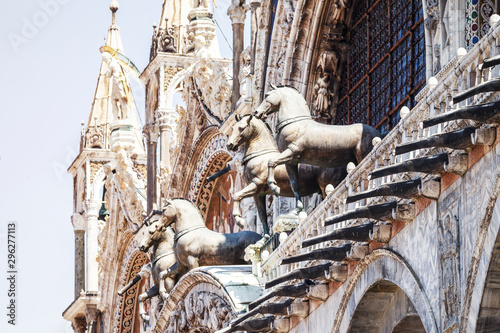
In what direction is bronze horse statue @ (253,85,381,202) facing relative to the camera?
to the viewer's left

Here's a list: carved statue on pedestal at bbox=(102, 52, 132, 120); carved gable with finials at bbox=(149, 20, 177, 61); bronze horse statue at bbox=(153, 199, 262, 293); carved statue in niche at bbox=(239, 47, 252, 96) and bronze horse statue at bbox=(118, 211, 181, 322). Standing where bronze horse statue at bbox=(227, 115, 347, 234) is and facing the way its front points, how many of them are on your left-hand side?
0

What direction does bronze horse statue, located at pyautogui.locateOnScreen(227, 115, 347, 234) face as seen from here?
to the viewer's left

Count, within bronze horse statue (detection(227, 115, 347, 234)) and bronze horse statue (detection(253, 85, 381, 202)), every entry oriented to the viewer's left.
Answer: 2

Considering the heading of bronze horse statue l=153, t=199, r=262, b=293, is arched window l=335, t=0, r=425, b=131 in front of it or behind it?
behind

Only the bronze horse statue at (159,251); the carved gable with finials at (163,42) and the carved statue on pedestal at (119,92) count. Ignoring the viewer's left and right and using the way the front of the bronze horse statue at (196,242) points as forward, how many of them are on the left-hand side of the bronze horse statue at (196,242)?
0

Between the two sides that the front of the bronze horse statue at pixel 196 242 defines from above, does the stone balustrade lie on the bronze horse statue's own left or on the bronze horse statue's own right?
on the bronze horse statue's own left

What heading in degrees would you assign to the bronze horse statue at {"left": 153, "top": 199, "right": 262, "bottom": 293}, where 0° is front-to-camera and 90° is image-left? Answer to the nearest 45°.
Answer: approximately 90°

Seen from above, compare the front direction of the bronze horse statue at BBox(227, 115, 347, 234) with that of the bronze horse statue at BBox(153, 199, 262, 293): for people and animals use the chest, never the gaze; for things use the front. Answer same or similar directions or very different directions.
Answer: same or similar directions

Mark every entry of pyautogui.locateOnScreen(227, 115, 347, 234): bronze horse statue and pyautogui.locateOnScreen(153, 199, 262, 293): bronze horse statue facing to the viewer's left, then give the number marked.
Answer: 2

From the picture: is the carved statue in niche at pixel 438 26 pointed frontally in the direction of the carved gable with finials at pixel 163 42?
no

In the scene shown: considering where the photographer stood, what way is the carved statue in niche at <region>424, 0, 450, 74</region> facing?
facing the viewer and to the left of the viewer
